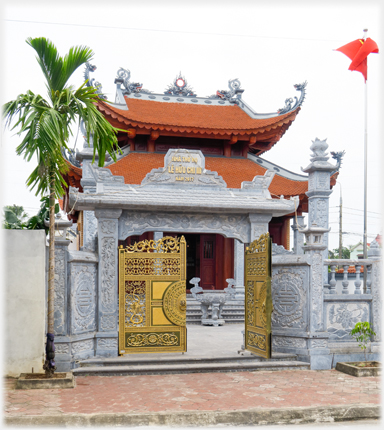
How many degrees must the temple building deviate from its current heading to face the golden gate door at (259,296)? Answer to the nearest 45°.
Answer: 0° — it already faces it

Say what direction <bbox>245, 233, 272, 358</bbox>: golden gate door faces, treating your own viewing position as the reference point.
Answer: facing the viewer and to the left of the viewer

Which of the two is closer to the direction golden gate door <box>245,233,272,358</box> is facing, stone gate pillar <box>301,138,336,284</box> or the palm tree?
the palm tree

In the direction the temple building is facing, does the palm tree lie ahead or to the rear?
ahead

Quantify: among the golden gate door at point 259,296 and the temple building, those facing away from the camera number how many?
0

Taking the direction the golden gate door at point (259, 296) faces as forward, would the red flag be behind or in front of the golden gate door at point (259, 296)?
behind

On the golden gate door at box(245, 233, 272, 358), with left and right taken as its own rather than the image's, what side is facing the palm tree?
front

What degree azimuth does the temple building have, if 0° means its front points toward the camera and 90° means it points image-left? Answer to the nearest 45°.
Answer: approximately 0°
